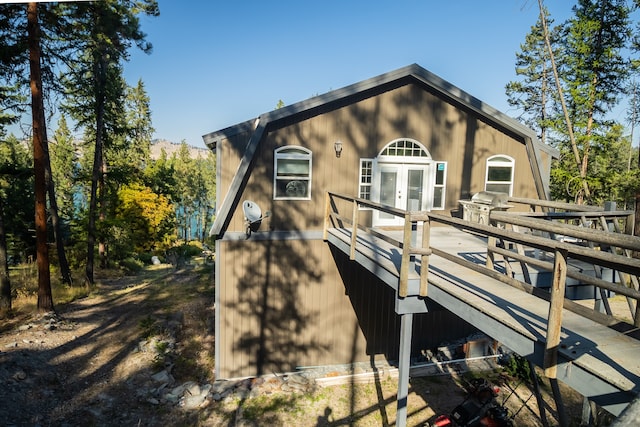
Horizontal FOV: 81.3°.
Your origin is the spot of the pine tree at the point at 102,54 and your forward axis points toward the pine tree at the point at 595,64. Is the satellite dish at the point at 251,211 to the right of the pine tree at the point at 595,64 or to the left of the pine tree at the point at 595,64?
right

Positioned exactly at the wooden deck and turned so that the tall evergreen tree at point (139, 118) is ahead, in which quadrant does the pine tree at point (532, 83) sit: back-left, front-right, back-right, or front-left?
front-right

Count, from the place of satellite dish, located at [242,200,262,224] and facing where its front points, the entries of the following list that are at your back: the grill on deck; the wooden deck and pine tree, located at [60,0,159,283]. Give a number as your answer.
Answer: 1

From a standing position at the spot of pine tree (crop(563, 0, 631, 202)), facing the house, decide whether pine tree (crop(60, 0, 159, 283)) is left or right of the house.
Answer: right

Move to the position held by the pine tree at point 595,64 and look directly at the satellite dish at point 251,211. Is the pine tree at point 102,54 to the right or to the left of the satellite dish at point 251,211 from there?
right
